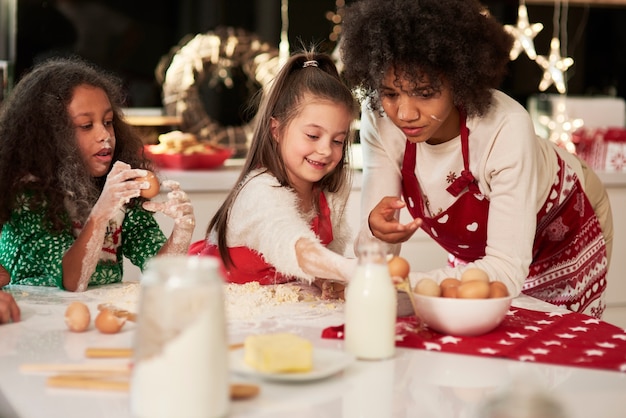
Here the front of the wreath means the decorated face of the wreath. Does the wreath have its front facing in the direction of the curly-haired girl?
yes

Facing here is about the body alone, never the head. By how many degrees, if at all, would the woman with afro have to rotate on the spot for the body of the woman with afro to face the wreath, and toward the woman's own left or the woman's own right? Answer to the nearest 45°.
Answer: approximately 90° to the woman's own right

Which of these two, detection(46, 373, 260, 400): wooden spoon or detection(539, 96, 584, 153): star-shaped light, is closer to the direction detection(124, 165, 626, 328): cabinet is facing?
the wooden spoon

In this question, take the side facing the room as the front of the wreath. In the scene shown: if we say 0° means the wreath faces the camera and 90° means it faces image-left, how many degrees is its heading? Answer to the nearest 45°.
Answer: approximately 0°

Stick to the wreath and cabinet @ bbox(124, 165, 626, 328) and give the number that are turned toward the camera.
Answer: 2

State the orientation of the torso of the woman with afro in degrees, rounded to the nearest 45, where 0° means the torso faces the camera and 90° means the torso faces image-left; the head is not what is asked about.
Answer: approximately 45°

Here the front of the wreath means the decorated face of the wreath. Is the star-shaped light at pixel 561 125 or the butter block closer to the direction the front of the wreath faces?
the butter block

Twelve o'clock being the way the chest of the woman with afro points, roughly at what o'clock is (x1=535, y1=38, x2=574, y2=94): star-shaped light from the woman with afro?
The star-shaped light is roughly at 5 o'clock from the woman with afro.

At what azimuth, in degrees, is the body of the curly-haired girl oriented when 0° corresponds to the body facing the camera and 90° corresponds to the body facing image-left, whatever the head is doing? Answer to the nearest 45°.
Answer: approximately 315°

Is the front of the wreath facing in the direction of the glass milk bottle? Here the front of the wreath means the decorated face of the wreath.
yes
